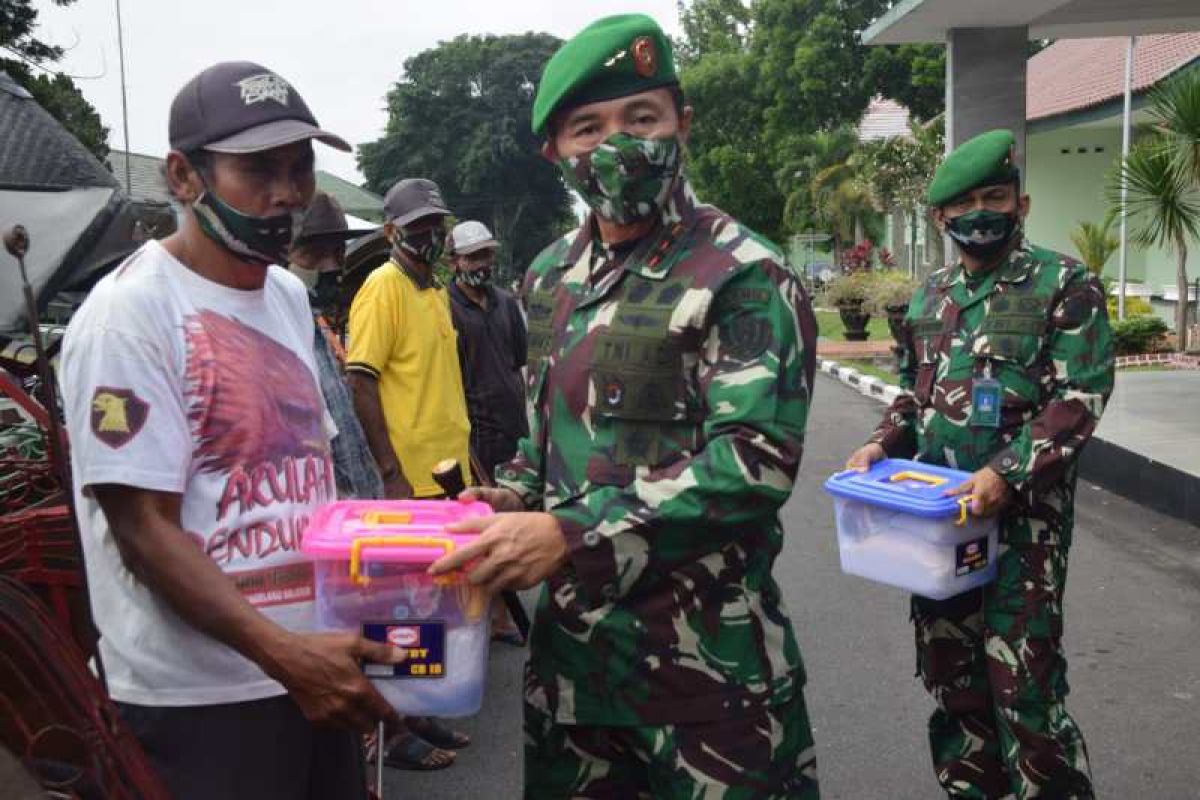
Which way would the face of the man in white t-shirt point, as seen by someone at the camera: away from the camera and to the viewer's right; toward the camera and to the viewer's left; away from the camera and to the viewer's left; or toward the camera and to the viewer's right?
toward the camera and to the viewer's right

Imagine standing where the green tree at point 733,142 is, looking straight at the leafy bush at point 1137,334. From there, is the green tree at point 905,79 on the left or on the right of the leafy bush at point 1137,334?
left

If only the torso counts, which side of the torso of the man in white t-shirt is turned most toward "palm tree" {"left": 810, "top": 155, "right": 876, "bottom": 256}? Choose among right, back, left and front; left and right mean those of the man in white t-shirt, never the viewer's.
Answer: left

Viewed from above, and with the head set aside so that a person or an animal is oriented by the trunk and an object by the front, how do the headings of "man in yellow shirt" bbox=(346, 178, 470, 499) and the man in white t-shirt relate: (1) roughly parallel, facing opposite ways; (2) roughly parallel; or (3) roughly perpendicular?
roughly parallel

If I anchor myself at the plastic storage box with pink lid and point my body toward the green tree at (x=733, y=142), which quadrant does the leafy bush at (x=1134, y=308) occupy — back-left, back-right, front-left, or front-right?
front-right

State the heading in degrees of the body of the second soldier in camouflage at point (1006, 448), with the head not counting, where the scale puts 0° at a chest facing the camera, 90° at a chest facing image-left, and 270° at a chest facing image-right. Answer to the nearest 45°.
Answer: approximately 45°

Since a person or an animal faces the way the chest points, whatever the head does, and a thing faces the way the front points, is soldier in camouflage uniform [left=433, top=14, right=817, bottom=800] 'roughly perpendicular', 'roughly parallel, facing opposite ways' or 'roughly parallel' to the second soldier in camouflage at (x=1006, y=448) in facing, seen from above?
roughly parallel

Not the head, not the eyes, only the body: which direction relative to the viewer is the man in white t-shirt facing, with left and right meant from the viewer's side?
facing the viewer and to the right of the viewer

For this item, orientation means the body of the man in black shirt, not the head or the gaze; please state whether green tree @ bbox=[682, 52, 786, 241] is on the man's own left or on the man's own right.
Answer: on the man's own left

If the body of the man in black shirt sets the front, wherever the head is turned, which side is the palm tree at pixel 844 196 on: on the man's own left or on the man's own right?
on the man's own left

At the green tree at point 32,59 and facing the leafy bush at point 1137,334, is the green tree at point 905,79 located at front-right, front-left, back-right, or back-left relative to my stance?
front-left

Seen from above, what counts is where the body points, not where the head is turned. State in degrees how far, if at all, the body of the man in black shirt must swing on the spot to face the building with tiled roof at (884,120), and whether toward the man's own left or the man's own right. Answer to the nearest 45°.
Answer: approximately 135° to the man's own left

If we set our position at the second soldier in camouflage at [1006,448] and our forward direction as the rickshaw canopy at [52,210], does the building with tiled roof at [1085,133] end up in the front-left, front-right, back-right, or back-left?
back-right

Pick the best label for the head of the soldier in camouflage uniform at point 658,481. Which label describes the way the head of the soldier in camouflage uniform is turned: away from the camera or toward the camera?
toward the camera

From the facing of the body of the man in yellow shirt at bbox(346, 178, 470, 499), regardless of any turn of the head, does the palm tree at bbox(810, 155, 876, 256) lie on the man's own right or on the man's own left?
on the man's own left

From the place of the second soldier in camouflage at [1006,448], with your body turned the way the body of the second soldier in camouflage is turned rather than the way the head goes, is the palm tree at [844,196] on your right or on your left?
on your right

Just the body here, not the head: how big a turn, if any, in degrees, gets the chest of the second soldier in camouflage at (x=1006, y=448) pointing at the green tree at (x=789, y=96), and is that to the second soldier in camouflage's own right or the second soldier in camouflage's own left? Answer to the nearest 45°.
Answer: approximately 135° to the second soldier in camouflage's own right

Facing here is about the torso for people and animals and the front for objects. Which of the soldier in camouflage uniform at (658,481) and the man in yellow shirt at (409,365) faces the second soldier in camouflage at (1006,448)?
the man in yellow shirt

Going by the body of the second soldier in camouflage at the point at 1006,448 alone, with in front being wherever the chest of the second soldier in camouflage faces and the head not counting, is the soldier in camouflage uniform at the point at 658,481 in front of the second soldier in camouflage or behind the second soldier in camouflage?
in front

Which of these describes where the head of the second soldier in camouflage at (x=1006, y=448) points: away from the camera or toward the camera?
toward the camera
